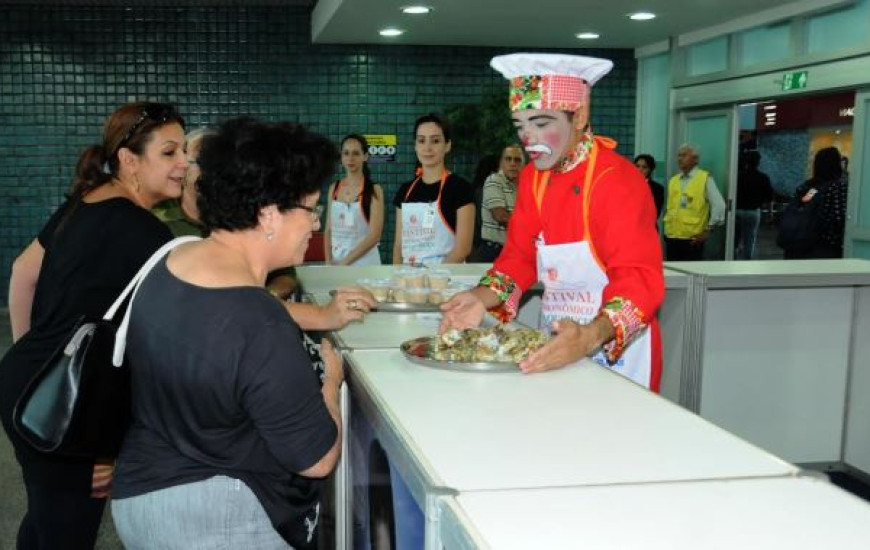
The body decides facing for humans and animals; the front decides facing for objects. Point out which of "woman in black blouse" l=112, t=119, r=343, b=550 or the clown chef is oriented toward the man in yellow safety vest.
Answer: the woman in black blouse

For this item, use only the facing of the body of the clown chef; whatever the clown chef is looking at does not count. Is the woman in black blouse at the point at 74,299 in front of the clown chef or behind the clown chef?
in front

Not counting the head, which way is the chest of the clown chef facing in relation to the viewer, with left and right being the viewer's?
facing the viewer and to the left of the viewer

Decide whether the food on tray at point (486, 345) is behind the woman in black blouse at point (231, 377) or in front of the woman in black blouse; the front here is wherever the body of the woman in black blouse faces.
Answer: in front

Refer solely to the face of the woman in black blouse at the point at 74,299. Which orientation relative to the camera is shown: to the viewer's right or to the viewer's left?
to the viewer's right

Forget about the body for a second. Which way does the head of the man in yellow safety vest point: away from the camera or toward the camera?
toward the camera

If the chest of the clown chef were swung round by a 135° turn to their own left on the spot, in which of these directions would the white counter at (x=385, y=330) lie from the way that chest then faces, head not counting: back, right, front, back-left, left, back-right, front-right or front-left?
back

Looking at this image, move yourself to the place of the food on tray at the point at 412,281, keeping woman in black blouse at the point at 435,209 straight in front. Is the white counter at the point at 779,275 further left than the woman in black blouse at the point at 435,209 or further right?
right

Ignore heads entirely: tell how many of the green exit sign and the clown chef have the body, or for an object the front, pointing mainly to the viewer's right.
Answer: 0

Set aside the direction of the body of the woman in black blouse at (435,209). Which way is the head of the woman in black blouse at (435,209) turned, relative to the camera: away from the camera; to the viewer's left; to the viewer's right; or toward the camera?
toward the camera

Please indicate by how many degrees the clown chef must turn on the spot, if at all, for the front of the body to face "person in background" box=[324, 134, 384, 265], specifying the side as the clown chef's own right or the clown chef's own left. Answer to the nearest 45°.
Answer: approximately 90° to the clown chef's own right

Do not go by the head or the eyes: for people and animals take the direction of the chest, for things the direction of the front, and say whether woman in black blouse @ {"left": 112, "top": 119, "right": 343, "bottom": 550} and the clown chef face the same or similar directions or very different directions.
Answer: very different directions
